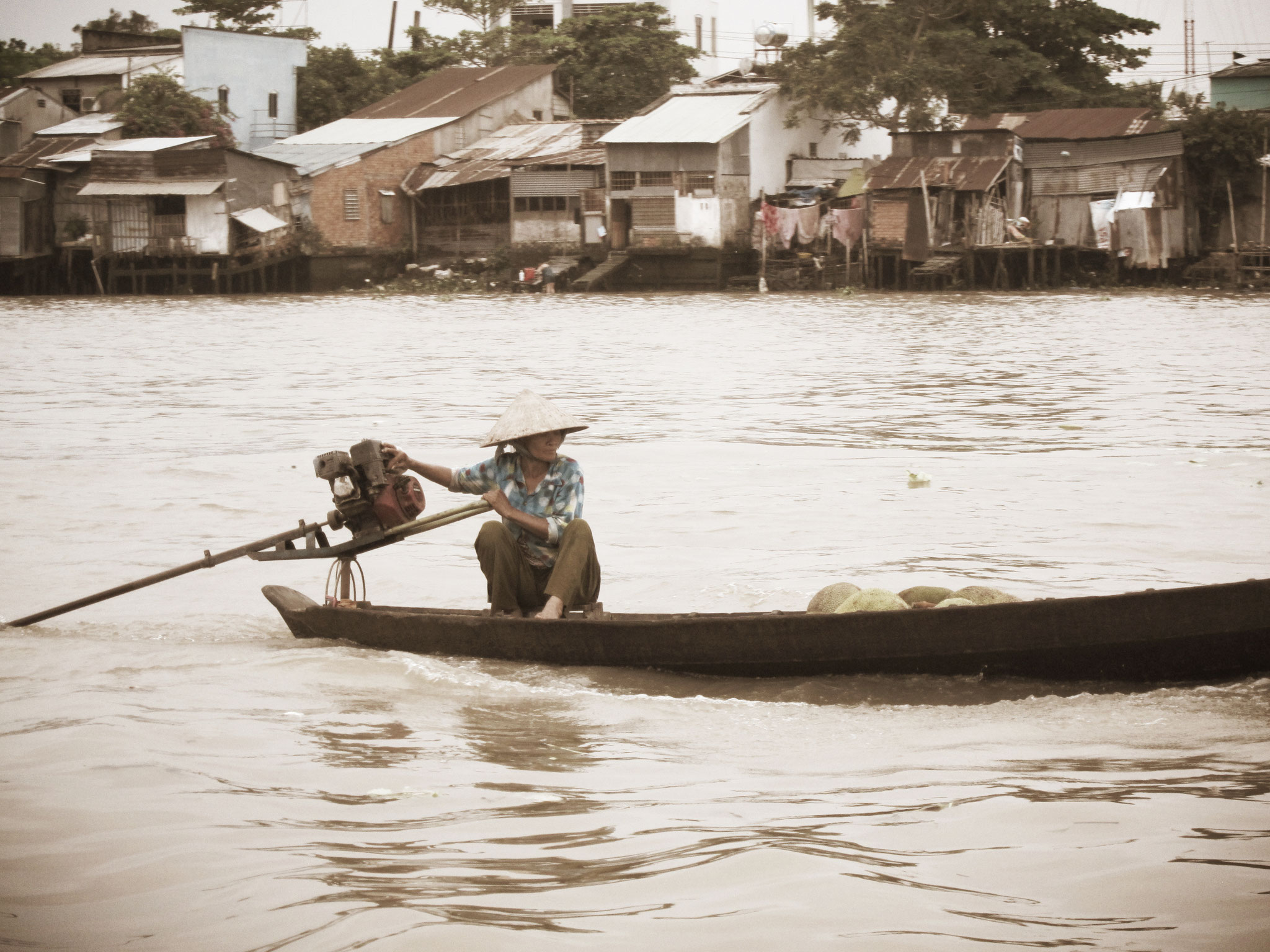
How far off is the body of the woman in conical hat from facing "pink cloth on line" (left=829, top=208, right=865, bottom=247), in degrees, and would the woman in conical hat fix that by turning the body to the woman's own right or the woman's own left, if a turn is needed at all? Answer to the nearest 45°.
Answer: approximately 180°

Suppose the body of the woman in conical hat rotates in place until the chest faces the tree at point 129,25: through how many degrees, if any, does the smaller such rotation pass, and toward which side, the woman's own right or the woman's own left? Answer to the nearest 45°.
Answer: approximately 180°

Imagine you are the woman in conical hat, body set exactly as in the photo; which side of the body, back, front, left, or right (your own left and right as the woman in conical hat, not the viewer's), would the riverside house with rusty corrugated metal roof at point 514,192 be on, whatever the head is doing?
back

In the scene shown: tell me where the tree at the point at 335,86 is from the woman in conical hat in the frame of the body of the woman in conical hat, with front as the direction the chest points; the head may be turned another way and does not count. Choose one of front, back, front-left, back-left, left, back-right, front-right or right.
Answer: back

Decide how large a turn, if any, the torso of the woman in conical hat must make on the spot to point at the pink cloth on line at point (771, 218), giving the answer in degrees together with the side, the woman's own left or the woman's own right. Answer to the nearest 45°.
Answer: approximately 180°

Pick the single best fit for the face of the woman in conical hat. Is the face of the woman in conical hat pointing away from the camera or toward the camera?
toward the camera

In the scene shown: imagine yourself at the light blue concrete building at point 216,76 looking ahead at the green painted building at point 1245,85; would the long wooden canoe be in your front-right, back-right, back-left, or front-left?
front-right

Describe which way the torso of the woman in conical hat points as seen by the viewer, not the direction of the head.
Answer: toward the camera

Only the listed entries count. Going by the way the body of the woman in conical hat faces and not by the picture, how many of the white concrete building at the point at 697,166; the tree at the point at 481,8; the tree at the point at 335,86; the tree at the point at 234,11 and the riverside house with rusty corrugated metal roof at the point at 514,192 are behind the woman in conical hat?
5

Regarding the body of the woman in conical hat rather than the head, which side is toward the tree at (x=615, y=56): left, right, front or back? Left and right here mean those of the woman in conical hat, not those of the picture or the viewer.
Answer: back

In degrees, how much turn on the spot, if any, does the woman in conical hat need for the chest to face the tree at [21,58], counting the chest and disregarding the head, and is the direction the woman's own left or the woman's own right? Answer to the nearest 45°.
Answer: approximately 180°

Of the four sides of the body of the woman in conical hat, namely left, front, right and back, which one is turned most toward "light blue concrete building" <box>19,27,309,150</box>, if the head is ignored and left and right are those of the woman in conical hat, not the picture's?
back

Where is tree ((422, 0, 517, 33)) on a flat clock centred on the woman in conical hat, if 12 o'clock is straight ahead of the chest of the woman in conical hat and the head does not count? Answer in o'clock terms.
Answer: The tree is roughly at 6 o'clock from the woman in conical hat.
